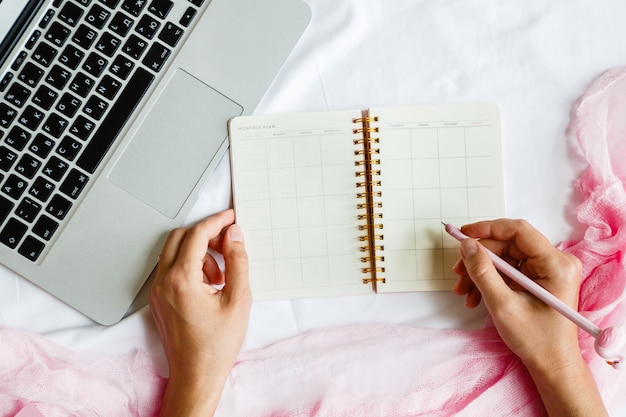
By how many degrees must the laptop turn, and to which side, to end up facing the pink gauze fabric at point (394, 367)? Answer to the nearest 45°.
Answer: approximately 45° to its left

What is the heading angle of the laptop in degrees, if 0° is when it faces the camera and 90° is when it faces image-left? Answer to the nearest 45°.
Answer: approximately 315°
